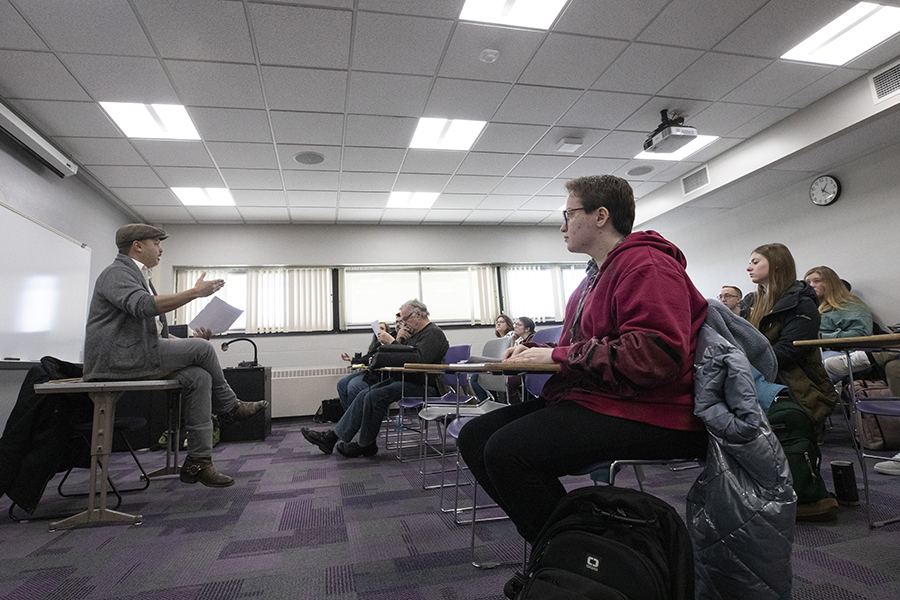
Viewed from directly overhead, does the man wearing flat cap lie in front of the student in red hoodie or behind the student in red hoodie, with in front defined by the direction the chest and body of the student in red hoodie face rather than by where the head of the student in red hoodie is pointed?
in front

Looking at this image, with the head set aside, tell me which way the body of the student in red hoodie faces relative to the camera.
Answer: to the viewer's left

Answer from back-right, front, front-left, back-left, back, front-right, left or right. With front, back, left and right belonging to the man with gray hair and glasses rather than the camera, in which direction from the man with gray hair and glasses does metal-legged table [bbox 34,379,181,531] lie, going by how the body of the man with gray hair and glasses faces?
front-left

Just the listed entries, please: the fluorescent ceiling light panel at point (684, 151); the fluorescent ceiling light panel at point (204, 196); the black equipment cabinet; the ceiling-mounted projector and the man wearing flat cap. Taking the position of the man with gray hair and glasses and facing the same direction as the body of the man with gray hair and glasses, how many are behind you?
2

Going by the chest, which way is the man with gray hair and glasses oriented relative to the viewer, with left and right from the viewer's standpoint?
facing to the left of the viewer

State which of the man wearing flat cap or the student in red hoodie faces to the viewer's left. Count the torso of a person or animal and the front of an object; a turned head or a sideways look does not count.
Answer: the student in red hoodie

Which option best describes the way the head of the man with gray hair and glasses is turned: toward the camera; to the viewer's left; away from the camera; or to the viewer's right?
to the viewer's left

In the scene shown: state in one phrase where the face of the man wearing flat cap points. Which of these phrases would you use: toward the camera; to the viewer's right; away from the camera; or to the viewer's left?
to the viewer's right

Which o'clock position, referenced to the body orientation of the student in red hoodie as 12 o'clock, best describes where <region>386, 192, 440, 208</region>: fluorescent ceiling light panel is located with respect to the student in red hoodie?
The fluorescent ceiling light panel is roughly at 2 o'clock from the student in red hoodie.

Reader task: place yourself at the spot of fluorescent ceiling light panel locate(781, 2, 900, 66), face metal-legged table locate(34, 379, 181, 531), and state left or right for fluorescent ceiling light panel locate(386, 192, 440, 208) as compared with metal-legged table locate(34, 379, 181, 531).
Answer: right

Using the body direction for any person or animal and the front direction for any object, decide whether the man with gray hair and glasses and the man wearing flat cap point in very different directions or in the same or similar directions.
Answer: very different directions

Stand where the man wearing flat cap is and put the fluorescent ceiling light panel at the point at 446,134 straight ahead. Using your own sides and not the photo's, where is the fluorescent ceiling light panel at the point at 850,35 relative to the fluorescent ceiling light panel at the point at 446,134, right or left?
right

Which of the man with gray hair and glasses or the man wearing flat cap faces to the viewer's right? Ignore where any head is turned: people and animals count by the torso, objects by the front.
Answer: the man wearing flat cap

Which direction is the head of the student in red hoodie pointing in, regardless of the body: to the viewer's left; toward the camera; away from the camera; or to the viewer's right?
to the viewer's left

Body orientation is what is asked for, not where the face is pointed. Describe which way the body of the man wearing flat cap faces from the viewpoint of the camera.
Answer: to the viewer's right

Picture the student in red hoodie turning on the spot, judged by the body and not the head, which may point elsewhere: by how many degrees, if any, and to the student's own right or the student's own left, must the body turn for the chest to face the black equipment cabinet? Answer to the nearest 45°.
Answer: approximately 45° to the student's own right
